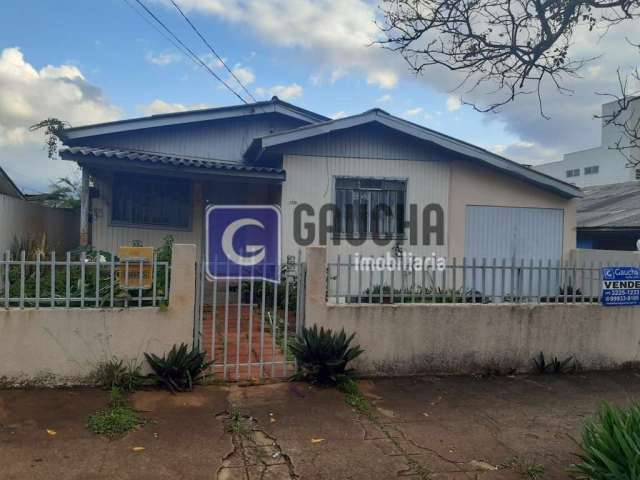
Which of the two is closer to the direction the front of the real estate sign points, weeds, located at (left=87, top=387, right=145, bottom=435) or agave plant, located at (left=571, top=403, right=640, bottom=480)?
the agave plant

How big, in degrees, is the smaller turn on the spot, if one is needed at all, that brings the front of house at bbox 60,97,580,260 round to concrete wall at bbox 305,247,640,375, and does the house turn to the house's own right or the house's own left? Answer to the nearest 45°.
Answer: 0° — it already faces it

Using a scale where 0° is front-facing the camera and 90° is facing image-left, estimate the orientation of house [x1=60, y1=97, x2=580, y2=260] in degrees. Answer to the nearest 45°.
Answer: approximately 0°

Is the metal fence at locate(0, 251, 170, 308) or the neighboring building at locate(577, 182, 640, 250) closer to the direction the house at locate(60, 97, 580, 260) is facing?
the metal fence

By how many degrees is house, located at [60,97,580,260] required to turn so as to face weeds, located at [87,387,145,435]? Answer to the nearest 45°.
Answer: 0° — it already faces it

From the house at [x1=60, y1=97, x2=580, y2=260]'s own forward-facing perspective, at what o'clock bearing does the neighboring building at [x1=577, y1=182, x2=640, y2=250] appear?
The neighboring building is roughly at 8 o'clock from the house.

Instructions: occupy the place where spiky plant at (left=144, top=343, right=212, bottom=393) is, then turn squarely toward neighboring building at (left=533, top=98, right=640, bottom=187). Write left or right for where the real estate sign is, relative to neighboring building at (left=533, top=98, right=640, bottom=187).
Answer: right

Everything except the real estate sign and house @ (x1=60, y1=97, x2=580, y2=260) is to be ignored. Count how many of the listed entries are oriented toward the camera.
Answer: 2

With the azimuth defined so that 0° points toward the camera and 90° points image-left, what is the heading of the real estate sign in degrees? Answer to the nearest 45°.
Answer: approximately 0°

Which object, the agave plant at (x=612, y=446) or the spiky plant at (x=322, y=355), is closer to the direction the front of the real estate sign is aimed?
the agave plant

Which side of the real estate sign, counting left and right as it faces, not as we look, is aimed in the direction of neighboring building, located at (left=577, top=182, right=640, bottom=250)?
back

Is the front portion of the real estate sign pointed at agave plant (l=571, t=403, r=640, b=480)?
yes

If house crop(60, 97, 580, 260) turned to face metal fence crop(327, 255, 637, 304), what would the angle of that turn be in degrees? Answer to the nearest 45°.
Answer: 0° — it already faces it
